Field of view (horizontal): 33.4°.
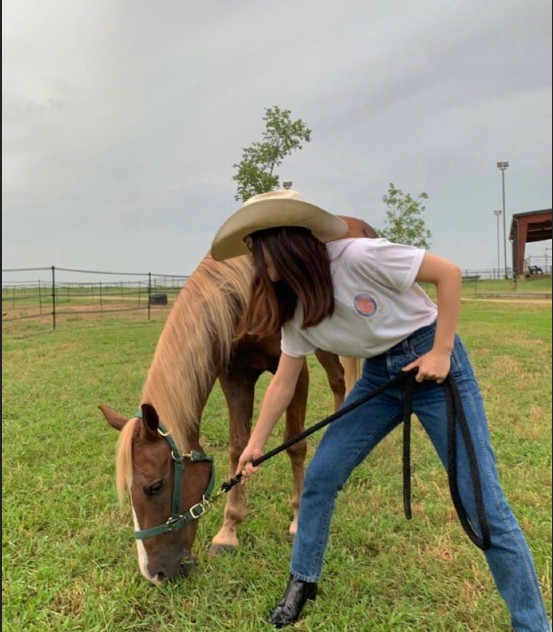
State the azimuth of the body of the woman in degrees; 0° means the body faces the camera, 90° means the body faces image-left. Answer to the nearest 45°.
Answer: approximately 45°

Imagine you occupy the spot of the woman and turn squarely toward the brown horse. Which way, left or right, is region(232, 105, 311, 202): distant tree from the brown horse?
right

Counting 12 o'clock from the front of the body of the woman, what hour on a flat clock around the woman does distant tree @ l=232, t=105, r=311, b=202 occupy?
The distant tree is roughly at 4 o'clock from the woman.

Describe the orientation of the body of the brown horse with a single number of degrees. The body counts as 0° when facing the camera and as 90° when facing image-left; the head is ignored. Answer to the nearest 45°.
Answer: approximately 45°

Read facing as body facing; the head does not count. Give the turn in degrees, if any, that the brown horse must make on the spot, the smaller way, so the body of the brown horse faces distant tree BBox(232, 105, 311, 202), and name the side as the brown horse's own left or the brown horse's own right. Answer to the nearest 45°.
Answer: approximately 135° to the brown horse's own right

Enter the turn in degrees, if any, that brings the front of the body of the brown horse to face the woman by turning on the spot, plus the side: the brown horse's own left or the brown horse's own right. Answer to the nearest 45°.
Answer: approximately 90° to the brown horse's own left
